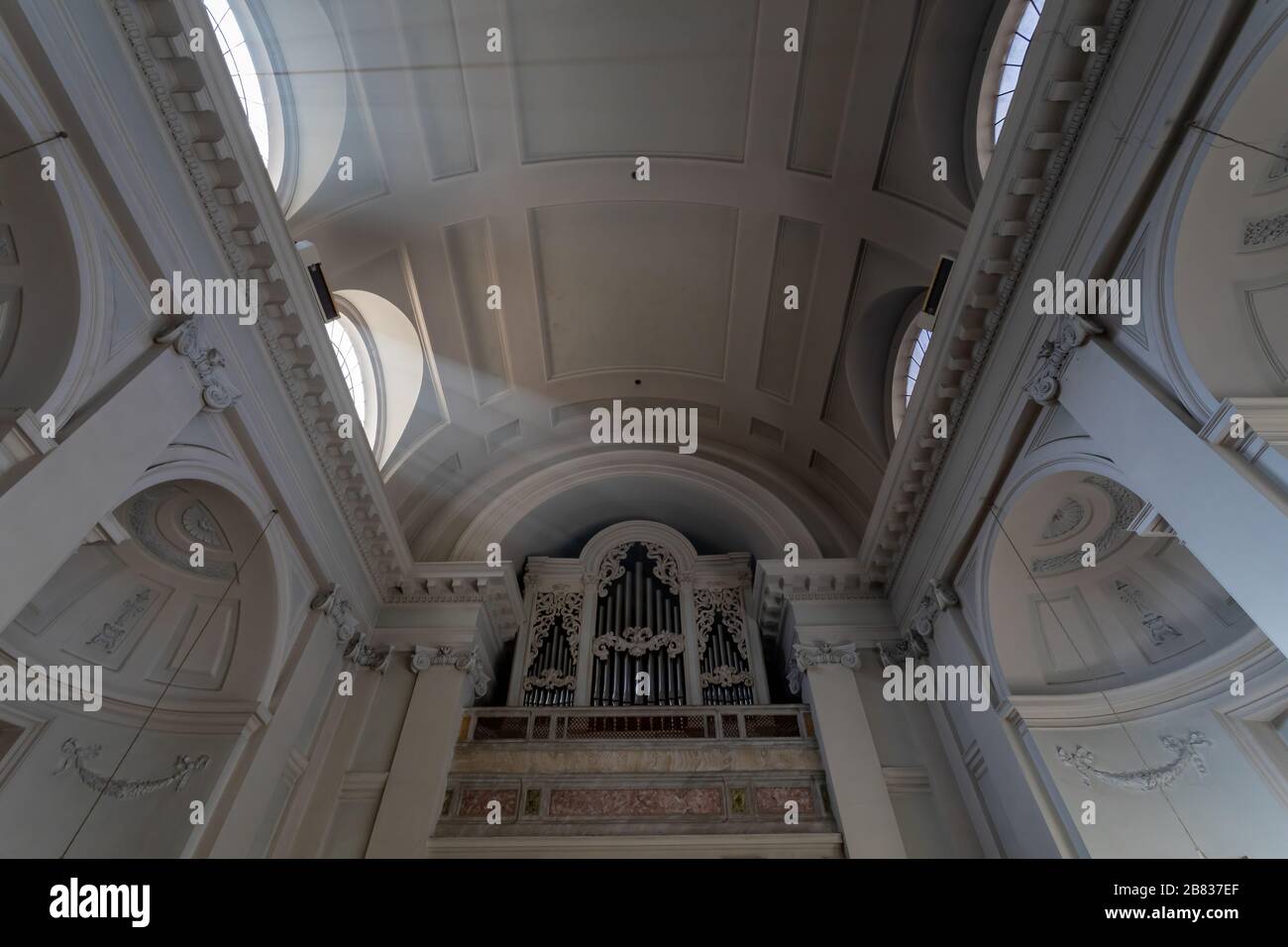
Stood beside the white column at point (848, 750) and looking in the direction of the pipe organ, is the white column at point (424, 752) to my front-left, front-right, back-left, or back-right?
front-left

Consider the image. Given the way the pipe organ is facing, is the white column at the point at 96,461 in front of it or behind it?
in front

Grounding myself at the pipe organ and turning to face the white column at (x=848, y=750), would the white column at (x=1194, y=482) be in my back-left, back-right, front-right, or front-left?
front-right

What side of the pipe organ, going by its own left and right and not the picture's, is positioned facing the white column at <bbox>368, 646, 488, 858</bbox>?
right

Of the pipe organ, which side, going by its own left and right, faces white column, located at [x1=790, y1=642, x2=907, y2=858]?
left

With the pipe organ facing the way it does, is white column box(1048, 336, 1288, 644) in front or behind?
in front

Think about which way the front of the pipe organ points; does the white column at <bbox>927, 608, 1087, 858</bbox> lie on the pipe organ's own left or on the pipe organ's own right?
on the pipe organ's own left

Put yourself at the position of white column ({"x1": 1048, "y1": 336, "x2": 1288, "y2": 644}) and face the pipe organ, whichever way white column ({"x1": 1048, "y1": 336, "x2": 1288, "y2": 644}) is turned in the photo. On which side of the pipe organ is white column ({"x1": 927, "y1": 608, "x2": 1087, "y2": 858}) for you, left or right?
right

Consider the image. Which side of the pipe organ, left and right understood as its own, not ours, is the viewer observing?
front
